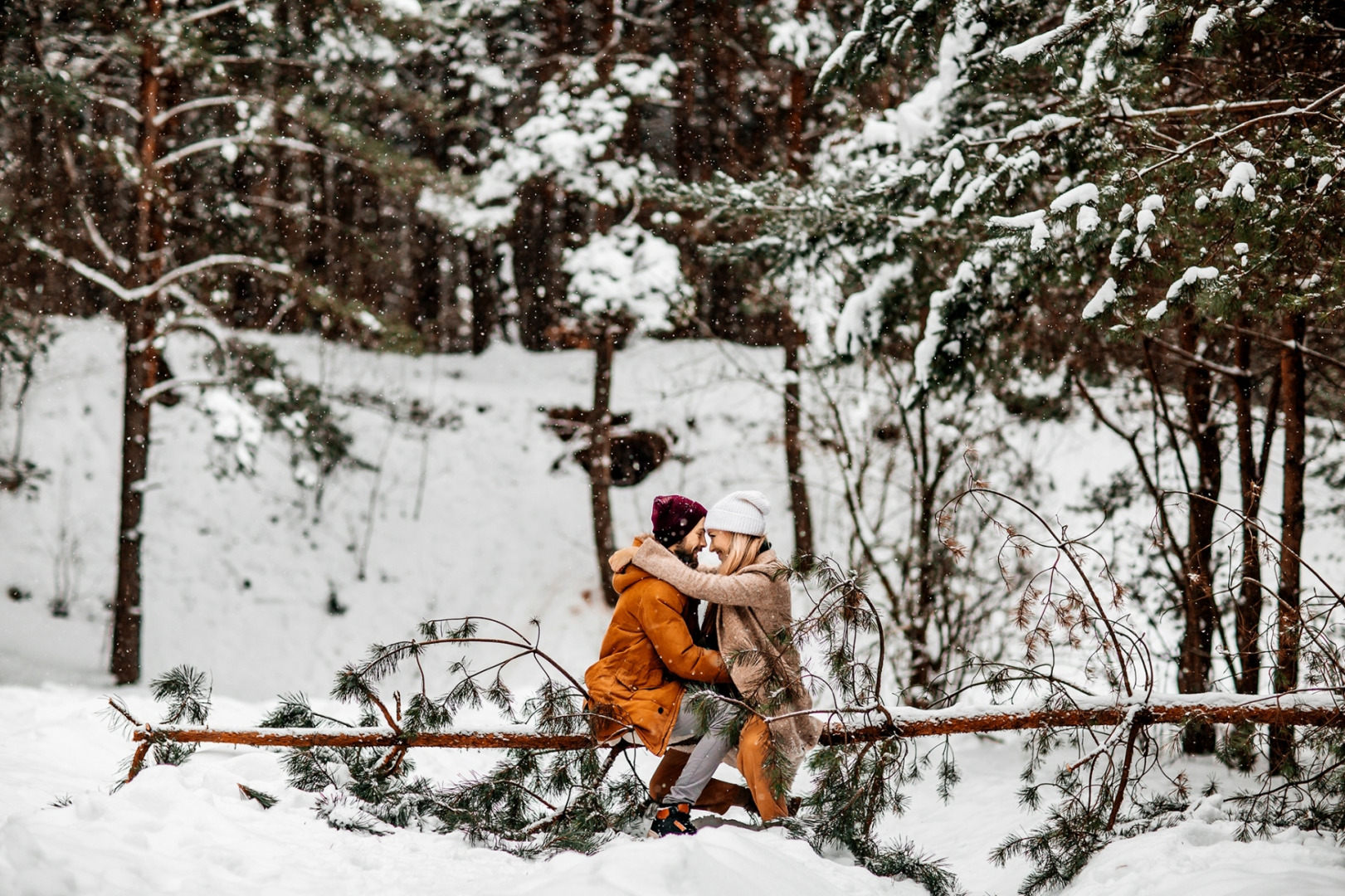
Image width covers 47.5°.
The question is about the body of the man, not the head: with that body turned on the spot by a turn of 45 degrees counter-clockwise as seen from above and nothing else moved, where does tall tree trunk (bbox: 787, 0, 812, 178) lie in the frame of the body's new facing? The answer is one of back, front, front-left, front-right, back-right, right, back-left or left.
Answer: front-left

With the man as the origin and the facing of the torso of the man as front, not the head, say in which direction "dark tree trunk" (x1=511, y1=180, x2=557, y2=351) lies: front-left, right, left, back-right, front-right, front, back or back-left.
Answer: left

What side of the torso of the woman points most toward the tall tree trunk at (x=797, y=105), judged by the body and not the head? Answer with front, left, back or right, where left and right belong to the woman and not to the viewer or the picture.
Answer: right

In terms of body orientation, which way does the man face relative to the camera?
to the viewer's right

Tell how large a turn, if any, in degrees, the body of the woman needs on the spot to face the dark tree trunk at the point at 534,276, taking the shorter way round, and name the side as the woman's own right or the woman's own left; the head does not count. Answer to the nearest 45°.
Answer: approximately 90° to the woman's own right

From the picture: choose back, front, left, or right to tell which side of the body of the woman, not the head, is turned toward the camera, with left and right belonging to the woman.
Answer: left

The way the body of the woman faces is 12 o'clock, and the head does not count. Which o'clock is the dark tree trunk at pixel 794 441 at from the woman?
The dark tree trunk is roughly at 3 o'clock from the woman.

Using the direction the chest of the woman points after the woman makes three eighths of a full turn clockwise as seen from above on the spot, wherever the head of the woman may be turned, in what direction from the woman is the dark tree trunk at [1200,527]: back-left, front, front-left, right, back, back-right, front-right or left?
front

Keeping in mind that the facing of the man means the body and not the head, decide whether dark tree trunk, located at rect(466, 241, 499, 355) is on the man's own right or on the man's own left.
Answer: on the man's own left

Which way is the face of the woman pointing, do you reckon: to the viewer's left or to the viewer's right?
to the viewer's left

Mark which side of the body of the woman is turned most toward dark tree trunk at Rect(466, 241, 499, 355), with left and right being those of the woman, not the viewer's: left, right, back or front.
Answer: right

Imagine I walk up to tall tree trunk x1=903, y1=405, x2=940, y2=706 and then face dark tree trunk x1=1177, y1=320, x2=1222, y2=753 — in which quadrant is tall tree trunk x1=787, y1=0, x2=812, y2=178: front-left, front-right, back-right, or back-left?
back-left

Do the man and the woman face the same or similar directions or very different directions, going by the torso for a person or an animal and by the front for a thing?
very different directions
